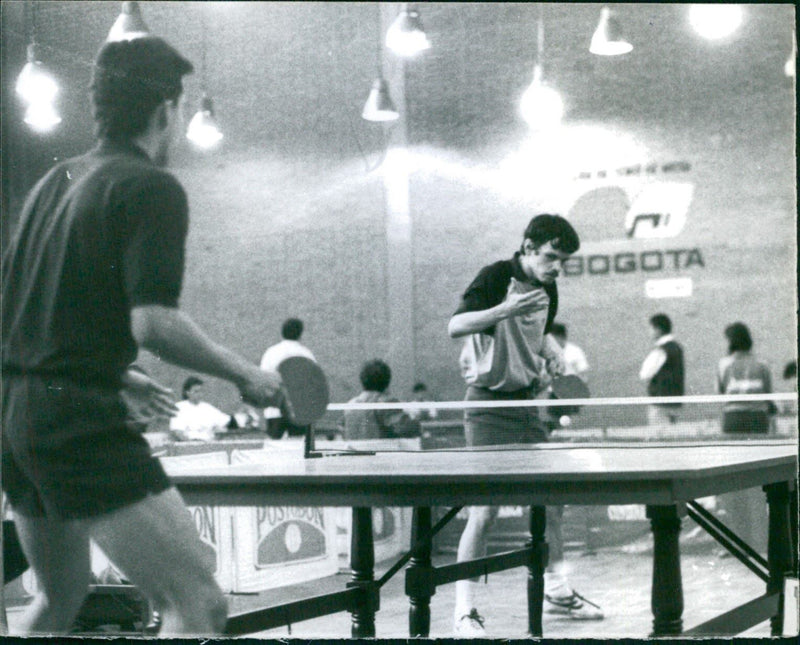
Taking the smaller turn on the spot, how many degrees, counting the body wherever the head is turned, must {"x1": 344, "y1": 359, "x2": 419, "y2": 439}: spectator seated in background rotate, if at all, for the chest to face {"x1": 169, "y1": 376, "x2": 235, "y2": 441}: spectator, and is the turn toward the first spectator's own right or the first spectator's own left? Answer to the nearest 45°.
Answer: approximately 45° to the first spectator's own left

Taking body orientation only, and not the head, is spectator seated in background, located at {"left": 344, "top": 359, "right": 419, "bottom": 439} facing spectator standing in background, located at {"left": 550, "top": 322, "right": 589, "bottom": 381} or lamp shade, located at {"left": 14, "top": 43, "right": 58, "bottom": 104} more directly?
the spectator standing in background

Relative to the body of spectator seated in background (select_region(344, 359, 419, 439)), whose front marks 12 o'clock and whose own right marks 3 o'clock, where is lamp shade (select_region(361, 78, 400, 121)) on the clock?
The lamp shade is roughly at 12 o'clock from the spectator seated in background.

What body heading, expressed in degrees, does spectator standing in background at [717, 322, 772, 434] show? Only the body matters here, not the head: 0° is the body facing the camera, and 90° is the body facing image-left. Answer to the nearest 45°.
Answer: approximately 180°

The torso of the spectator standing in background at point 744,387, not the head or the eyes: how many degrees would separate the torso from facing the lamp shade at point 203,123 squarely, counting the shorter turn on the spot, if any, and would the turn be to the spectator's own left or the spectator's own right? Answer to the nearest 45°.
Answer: approximately 135° to the spectator's own left

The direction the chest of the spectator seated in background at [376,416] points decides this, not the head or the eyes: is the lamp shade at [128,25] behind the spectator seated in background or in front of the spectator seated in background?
behind

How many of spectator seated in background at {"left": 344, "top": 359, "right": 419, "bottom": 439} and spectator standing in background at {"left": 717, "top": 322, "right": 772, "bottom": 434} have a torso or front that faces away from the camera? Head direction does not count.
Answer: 2

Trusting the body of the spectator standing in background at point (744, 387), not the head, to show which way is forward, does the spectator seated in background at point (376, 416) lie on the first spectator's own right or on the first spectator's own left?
on the first spectator's own left

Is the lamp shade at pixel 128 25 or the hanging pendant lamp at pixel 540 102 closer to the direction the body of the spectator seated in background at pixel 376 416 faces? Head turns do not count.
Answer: the hanging pendant lamp

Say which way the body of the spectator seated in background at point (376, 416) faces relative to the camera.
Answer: away from the camera

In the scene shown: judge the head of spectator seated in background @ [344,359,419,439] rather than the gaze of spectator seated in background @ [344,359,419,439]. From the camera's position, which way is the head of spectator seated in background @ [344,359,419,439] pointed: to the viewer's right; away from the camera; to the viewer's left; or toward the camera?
away from the camera

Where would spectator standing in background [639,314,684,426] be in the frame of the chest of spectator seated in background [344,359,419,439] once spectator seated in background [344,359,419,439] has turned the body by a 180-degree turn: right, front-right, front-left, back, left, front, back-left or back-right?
back-left

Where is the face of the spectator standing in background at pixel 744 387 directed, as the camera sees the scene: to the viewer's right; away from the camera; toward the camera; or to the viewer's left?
away from the camera
